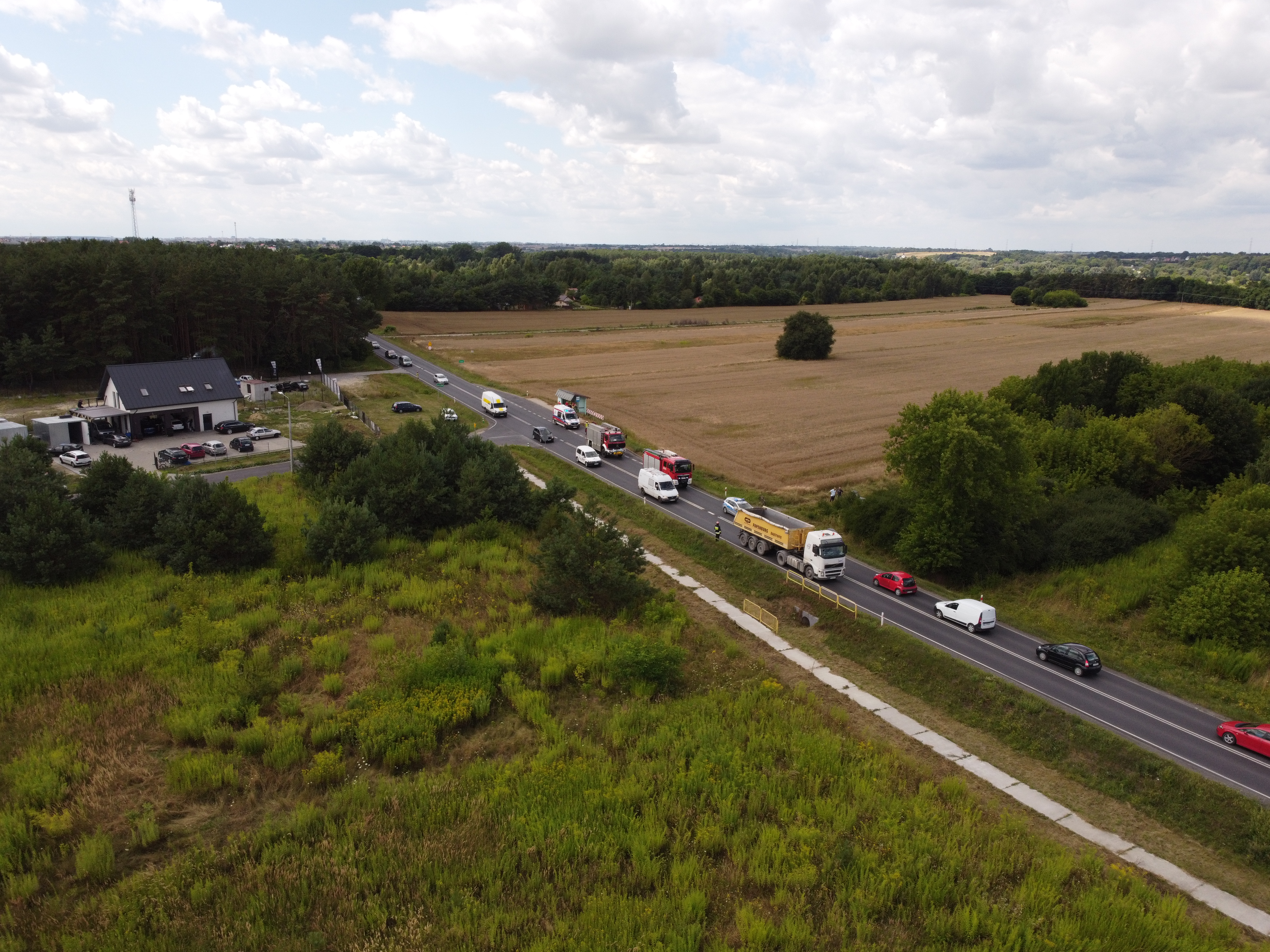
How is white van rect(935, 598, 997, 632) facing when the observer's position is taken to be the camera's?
facing away from the viewer and to the left of the viewer

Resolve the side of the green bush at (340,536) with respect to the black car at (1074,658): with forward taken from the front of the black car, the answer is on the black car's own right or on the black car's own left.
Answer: on the black car's own left

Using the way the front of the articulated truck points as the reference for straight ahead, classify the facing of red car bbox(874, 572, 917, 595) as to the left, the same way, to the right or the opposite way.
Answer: the opposite way

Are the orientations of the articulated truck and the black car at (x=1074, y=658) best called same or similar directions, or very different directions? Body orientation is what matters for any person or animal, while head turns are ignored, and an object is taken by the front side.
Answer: very different directions

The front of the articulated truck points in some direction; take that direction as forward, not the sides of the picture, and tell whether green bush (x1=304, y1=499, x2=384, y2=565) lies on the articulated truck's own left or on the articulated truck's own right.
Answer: on the articulated truck's own right

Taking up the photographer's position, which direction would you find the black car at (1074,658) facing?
facing away from the viewer and to the left of the viewer

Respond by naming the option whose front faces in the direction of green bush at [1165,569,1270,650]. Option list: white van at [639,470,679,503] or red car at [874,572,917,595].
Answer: the white van

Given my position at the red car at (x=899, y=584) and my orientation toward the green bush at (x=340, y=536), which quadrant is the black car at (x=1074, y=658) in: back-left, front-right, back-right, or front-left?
back-left

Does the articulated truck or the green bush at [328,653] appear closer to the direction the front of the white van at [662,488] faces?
the articulated truck

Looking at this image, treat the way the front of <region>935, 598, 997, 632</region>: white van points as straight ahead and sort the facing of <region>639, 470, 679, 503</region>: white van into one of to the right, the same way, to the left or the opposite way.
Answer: the opposite way

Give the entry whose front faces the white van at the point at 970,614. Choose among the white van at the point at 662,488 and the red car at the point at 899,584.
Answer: the white van at the point at 662,488

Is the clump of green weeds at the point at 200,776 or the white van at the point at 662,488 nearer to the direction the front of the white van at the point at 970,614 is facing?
the white van

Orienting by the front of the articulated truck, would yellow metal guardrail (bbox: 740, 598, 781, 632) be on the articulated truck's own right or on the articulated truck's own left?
on the articulated truck's own right

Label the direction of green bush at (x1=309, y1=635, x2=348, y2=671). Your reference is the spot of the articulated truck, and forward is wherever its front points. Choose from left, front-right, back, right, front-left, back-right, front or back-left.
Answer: right
